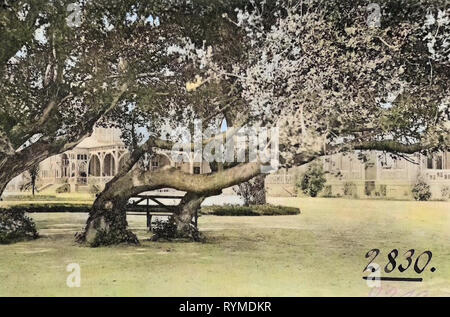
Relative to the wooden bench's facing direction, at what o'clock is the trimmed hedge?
The trimmed hedge is roughly at 9 o'clock from the wooden bench.
